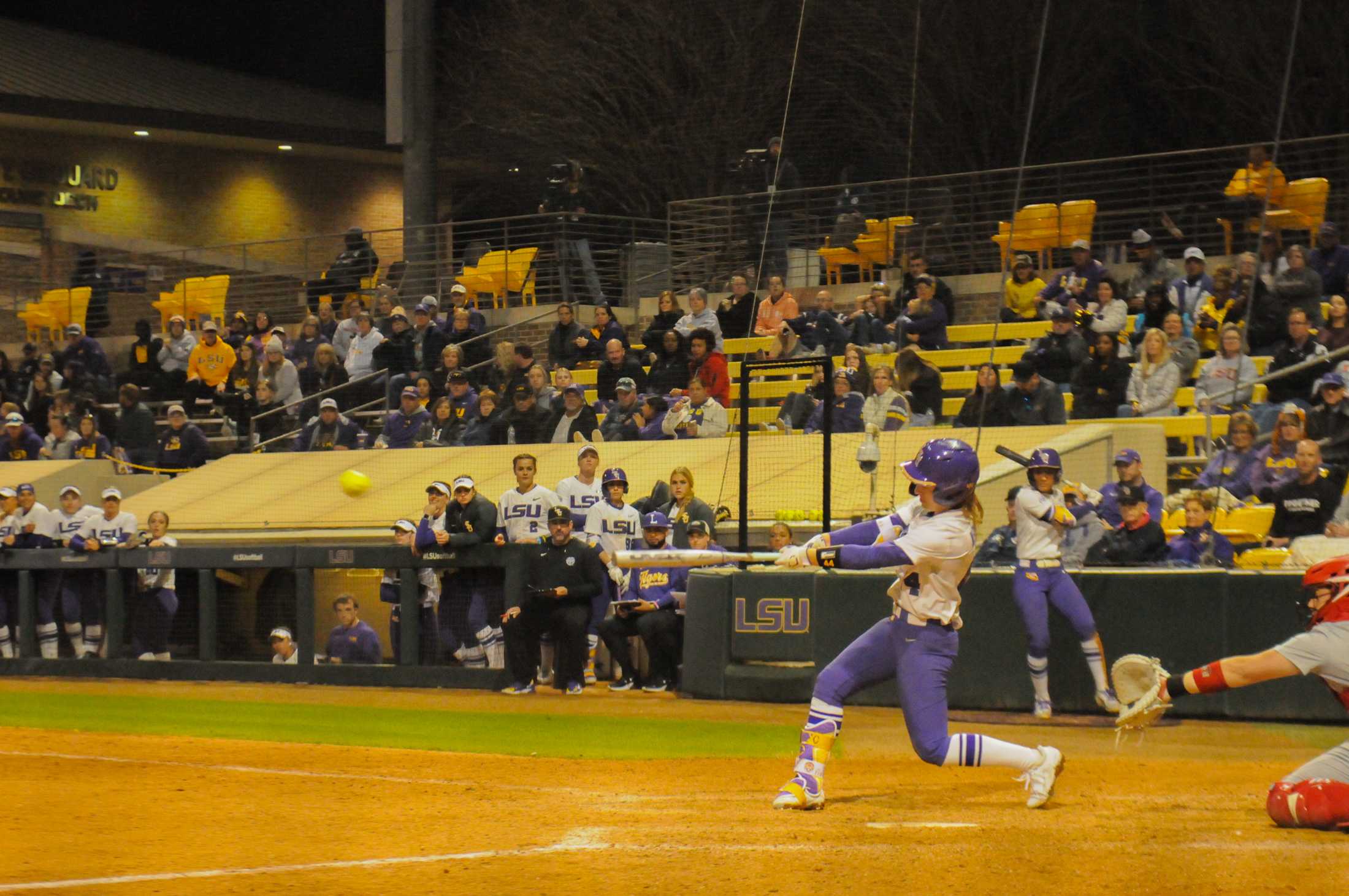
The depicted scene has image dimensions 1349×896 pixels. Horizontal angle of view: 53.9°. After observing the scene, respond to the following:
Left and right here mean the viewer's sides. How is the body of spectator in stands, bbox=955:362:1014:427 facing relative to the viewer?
facing the viewer

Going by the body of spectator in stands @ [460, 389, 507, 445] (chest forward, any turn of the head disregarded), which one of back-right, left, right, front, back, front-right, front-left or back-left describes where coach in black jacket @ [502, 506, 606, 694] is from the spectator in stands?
front

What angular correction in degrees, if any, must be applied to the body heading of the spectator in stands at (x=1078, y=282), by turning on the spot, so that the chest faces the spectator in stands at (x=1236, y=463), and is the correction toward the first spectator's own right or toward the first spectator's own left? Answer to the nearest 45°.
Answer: approximately 45° to the first spectator's own left

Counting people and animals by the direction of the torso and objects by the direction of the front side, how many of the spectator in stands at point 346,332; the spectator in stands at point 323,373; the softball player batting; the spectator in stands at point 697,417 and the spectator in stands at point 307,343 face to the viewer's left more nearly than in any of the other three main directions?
1

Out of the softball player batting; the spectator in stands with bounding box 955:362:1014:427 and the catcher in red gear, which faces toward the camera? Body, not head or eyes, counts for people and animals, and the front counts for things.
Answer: the spectator in stands

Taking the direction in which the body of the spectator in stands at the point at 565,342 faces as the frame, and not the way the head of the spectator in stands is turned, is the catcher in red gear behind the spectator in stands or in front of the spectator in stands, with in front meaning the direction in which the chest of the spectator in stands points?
in front

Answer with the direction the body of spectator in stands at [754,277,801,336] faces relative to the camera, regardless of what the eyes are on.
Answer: toward the camera

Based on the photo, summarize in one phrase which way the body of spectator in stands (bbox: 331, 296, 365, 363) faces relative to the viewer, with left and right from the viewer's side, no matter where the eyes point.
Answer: facing the viewer and to the right of the viewer

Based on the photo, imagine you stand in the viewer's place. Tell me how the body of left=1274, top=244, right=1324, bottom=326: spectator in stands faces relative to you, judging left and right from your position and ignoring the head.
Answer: facing the viewer and to the left of the viewer

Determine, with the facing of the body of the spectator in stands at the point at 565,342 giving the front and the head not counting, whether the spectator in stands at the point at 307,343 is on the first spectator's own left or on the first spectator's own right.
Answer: on the first spectator's own right

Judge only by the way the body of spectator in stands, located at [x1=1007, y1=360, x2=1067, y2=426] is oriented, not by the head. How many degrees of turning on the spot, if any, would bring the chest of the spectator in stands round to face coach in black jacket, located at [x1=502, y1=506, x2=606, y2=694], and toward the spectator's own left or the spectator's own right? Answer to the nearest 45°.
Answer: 0° — they already face them

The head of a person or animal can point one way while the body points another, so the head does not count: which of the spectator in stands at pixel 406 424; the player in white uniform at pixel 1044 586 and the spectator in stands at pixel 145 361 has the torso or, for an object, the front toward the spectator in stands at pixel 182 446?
the spectator in stands at pixel 145 361
